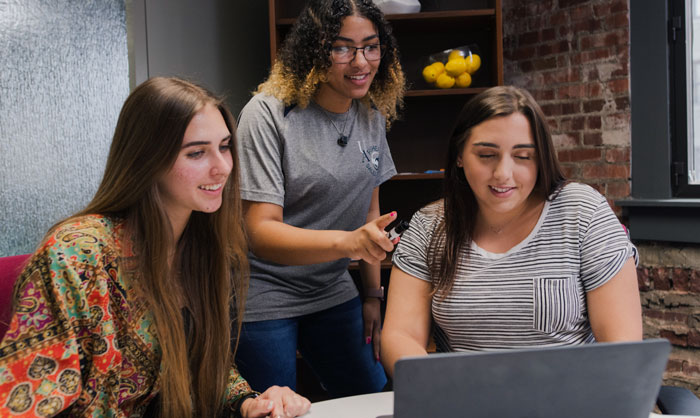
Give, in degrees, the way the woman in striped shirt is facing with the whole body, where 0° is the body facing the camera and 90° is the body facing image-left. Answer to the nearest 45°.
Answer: approximately 0°

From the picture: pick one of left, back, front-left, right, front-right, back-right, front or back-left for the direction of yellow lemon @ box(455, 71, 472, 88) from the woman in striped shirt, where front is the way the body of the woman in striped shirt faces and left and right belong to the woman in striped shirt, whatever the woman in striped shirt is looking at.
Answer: back

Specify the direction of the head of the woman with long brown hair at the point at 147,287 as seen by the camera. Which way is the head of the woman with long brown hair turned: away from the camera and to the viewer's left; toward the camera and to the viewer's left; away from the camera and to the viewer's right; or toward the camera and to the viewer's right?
toward the camera and to the viewer's right

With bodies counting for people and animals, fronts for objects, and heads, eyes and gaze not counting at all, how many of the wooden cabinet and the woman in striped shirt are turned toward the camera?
2

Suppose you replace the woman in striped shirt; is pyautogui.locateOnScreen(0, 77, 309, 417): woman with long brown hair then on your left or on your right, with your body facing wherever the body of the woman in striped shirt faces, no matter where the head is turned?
on your right

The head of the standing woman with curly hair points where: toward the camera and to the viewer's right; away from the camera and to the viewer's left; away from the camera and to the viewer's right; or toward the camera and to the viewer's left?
toward the camera and to the viewer's right

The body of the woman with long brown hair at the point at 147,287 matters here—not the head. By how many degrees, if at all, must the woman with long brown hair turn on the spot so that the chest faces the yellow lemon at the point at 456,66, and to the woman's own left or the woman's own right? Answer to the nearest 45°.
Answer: approximately 90° to the woman's own left

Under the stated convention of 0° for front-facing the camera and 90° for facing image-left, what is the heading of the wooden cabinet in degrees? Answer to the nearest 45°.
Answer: approximately 0°
